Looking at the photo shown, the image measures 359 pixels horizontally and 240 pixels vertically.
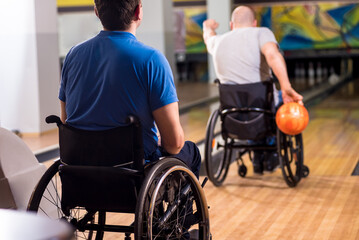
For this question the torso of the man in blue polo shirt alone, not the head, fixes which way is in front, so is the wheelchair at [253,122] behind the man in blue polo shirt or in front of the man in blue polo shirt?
in front

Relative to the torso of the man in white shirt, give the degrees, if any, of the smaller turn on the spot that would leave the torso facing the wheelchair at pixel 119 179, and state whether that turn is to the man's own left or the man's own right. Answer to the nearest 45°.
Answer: approximately 180°

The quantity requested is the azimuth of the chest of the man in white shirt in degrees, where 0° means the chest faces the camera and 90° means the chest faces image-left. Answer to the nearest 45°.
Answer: approximately 180°

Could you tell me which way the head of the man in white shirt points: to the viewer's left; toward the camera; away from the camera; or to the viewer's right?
away from the camera

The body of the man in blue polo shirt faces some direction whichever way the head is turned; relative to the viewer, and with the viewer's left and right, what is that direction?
facing away from the viewer and to the right of the viewer

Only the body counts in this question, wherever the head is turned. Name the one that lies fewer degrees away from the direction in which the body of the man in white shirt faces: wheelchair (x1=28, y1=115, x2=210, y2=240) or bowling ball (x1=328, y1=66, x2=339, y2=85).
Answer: the bowling ball

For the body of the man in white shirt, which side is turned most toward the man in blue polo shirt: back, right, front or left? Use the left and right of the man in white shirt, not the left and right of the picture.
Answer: back

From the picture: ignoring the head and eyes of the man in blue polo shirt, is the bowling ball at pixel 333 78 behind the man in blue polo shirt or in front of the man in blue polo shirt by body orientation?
in front
